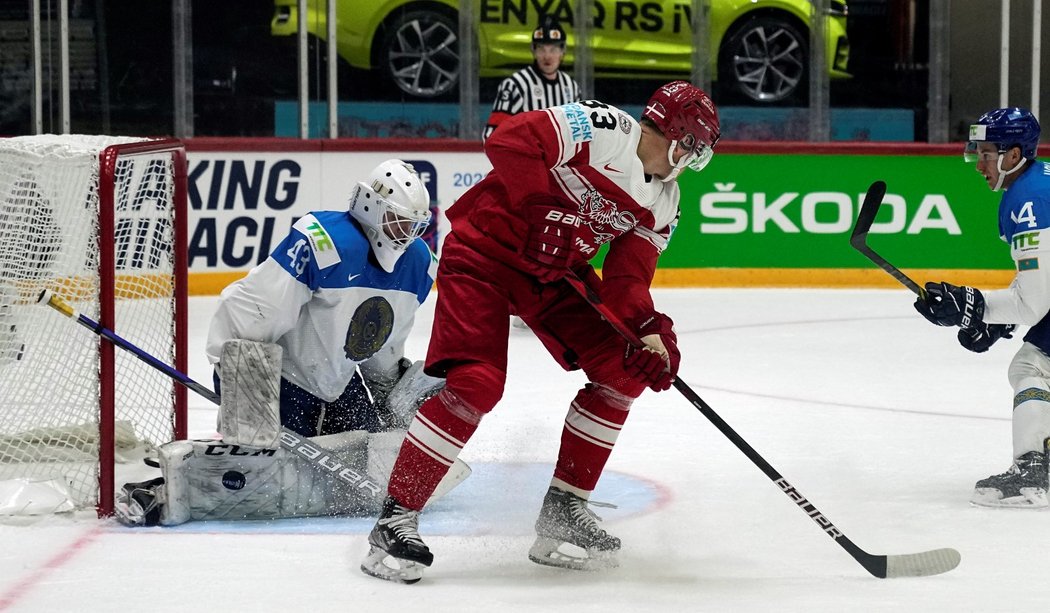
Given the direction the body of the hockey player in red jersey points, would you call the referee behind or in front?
behind

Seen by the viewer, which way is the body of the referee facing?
toward the camera

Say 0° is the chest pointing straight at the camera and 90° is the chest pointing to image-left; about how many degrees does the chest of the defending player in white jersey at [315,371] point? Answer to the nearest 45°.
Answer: approximately 315°

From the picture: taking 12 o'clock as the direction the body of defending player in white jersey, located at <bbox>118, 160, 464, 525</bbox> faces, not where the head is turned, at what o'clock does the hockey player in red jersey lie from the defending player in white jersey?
The hockey player in red jersey is roughly at 12 o'clock from the defending player in white jersey.

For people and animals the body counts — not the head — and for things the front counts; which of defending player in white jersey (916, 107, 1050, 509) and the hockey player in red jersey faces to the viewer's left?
the defending player in white jersey

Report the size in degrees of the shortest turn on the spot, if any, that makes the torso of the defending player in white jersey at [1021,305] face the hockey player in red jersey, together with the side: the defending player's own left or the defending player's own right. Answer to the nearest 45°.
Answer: approximately 45° to the defending player's own left

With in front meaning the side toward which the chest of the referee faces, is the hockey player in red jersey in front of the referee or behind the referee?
in front

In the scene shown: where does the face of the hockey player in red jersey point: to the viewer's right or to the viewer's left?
to the viewer's right

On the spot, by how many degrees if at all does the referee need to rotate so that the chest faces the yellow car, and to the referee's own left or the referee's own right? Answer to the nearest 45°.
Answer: approximately 180°

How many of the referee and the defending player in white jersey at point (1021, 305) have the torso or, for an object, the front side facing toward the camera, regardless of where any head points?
1

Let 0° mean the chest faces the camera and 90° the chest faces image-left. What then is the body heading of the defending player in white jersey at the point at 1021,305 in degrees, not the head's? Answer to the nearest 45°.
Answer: approximately 90°

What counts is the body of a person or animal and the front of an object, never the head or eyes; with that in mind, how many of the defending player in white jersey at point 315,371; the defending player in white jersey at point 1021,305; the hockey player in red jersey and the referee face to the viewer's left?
1

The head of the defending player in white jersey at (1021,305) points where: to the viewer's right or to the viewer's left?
to the viewer's left

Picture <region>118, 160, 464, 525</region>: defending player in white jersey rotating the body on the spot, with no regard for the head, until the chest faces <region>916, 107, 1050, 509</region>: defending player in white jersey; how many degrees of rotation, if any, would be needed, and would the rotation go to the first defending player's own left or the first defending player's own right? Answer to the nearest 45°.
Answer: approximately 45° to the first defending player's own left
